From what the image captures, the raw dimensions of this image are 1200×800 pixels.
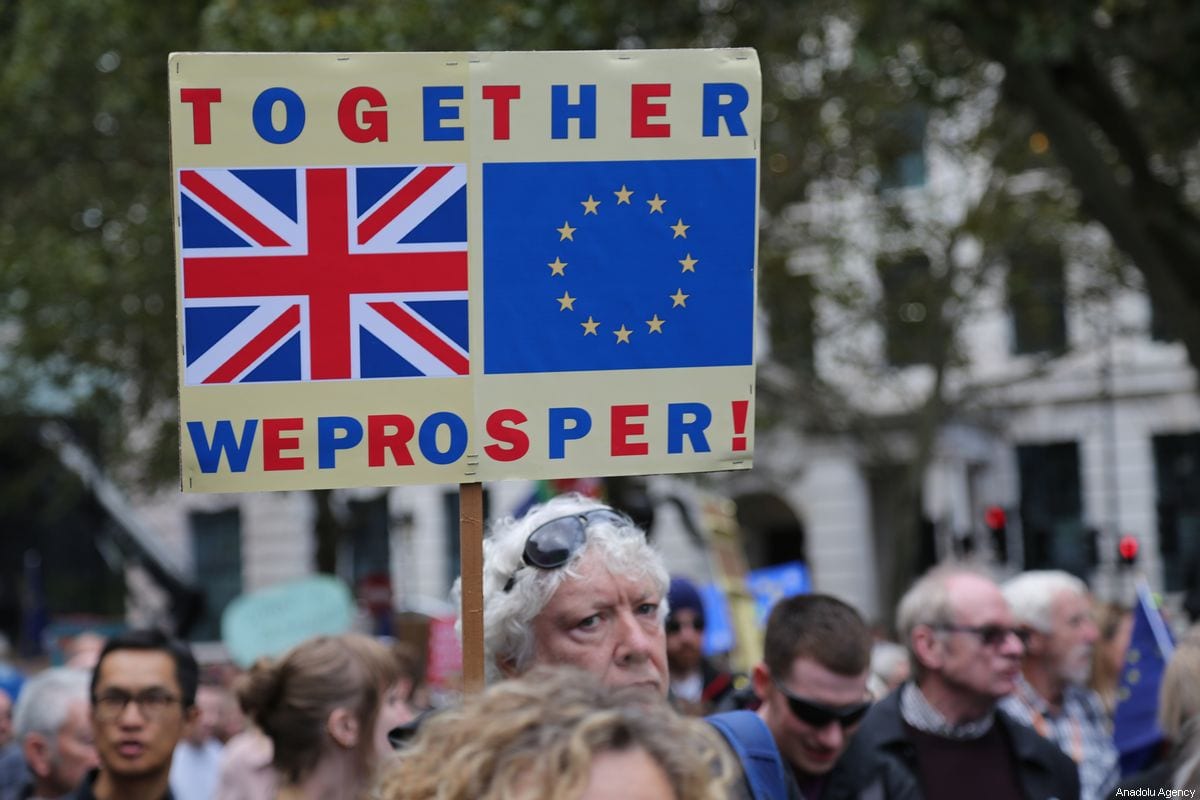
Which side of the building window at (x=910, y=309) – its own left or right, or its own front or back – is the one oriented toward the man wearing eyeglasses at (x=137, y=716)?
front

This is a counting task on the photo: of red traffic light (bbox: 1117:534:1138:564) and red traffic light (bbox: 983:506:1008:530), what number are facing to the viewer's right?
0

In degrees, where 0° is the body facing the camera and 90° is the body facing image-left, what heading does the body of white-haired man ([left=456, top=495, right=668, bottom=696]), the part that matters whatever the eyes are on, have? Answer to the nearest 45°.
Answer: approximately 315°

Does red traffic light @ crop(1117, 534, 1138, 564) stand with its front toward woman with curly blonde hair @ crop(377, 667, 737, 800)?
yes

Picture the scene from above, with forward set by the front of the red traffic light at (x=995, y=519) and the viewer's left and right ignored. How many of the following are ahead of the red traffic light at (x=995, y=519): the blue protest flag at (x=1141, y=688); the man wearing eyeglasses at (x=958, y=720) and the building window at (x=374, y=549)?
2

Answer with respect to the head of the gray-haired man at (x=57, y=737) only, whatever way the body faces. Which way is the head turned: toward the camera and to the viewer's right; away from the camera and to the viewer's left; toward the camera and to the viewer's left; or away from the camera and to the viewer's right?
toward the camera and to the viewer's right

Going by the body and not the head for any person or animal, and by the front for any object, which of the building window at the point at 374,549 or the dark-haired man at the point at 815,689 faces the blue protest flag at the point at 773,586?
the building window

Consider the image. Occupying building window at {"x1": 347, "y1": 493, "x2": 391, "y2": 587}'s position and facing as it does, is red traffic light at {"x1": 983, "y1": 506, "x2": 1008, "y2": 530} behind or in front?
in front
